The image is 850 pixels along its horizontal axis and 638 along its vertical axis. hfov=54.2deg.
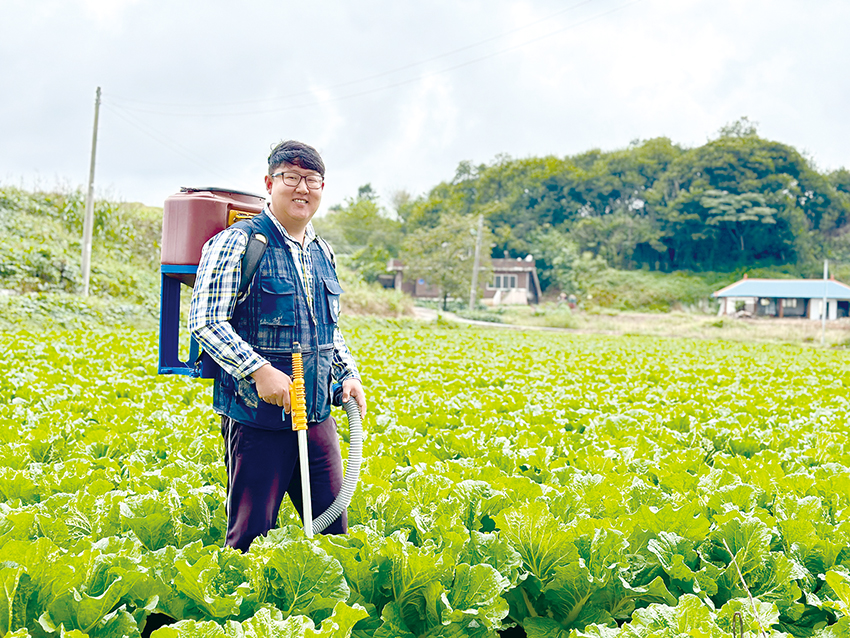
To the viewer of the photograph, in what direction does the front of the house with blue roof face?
facing the viewer

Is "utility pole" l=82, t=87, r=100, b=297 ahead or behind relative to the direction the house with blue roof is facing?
ahead

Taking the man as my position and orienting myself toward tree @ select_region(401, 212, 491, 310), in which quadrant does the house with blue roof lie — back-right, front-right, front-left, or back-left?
front-right

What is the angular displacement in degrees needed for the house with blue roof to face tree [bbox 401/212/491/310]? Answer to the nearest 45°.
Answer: approximately 45° to its right

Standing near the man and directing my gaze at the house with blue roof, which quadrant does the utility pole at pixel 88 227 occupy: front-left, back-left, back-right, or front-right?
front-left

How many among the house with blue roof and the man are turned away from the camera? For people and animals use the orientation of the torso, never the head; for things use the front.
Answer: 0

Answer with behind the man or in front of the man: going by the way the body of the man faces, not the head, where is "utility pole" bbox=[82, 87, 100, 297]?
behind

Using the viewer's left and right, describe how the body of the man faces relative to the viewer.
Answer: facing the viewer and to the right of the viewer

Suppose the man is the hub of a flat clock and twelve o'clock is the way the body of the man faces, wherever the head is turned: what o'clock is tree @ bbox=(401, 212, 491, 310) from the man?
The tree is roughly at 8 o'clock from the man.

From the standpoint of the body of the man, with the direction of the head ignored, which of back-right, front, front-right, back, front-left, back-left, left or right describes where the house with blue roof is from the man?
left
